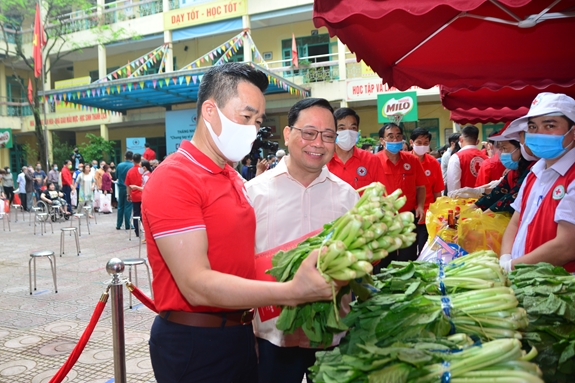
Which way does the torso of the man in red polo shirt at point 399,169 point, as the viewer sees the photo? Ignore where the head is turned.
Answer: toward the camera

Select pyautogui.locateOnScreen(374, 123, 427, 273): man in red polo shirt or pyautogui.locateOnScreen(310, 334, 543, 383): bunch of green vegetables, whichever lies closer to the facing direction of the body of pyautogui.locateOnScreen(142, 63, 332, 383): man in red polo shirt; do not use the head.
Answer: the bunch of green vegetables

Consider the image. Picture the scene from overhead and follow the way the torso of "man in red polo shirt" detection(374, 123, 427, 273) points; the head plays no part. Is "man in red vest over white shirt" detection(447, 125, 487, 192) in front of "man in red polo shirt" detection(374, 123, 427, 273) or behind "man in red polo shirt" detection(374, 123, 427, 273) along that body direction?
behind

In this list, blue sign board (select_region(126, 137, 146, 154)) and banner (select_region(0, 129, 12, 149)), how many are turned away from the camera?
0

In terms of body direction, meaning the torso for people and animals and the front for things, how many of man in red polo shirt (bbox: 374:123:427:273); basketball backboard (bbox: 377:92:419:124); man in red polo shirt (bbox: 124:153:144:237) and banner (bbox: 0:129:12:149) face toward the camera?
3

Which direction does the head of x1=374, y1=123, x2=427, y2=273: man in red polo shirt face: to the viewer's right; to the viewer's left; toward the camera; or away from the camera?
toward the camera

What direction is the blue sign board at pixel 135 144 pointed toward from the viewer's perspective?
toward the camera

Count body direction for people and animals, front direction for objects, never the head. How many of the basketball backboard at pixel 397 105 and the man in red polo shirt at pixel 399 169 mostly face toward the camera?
2

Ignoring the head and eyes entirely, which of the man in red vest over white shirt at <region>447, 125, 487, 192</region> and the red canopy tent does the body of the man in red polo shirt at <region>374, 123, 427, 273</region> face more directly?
the red canopy tent

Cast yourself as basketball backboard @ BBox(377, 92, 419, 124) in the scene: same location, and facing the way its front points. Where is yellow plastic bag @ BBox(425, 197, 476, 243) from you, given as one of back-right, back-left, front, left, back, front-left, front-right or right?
front

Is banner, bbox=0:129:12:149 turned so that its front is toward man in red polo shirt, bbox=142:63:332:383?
yes

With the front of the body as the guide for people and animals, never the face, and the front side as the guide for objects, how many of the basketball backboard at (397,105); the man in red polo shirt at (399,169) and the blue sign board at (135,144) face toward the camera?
3

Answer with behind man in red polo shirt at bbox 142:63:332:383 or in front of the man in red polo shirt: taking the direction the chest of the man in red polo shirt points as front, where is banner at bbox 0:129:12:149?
behind

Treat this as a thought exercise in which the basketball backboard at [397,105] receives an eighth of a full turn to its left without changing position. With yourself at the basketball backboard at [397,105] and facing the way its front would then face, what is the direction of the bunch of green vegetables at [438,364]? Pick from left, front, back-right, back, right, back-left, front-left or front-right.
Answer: front-right

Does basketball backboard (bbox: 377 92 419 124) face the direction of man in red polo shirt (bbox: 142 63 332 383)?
yes
